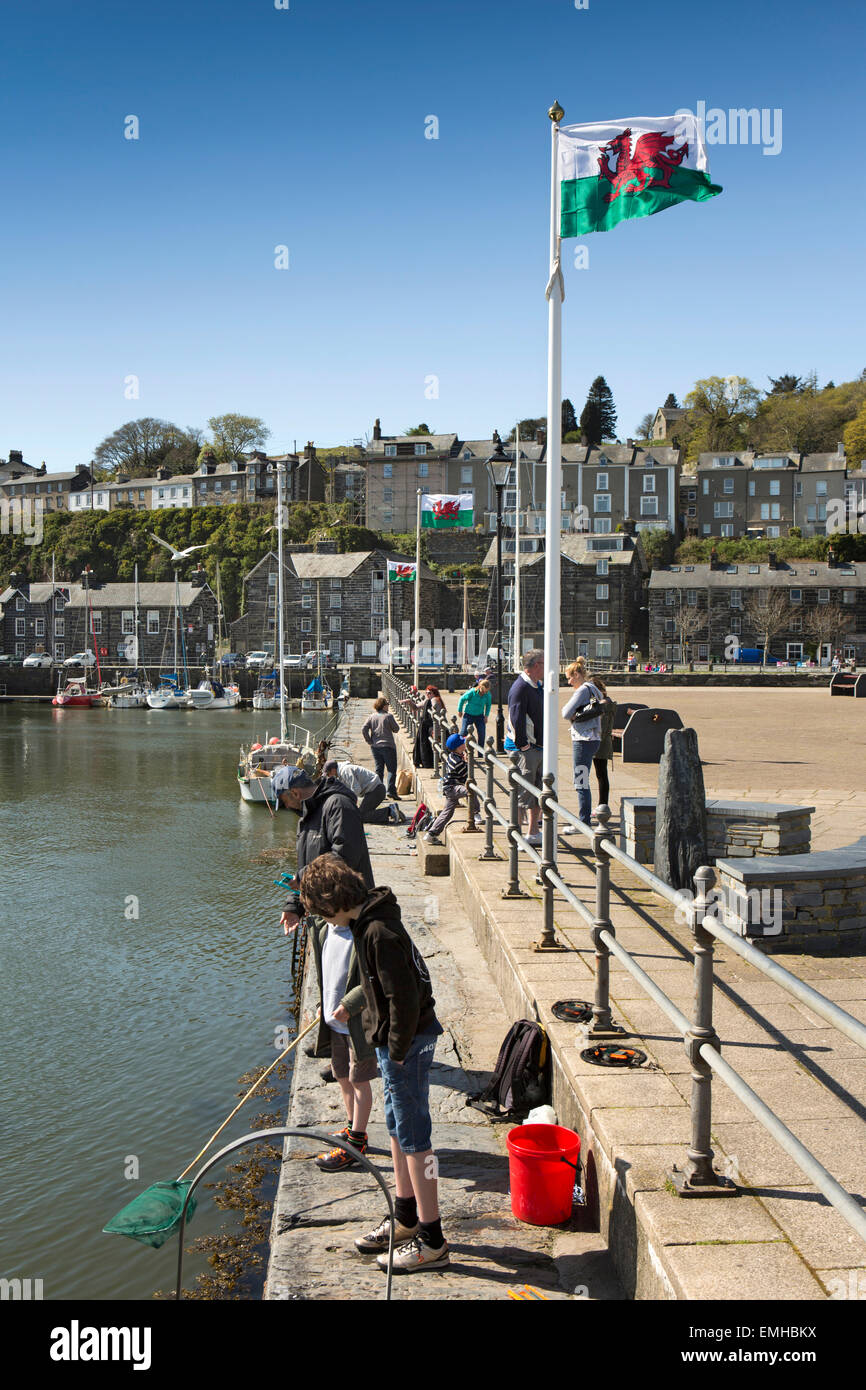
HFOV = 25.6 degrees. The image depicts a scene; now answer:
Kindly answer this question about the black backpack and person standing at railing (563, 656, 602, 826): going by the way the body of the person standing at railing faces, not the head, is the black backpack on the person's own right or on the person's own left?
on the person's own left

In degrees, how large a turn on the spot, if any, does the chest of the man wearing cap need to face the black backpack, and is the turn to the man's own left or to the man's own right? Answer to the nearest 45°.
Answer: approximately 135° to the man's own left

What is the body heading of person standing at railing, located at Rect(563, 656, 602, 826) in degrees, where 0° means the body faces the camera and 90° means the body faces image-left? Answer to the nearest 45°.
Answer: approximately 90°

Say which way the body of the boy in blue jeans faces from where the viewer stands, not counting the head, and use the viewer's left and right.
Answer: facing to the left of the viewer

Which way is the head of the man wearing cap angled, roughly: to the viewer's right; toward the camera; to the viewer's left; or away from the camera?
to the viewer's left

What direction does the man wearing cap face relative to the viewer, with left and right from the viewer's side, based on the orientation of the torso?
facing to the left of the viewer
